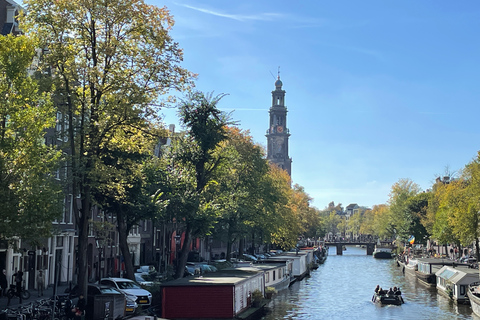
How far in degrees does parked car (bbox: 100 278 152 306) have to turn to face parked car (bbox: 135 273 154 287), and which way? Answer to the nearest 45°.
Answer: approximately 135° to its left

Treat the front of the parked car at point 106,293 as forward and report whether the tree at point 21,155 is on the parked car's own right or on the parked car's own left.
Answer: on the parked car's own right

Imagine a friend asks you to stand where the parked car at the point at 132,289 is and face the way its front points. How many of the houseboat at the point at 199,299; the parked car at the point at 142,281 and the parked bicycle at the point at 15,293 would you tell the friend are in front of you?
1

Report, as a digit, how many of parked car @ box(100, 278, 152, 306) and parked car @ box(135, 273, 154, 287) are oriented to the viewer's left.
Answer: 0

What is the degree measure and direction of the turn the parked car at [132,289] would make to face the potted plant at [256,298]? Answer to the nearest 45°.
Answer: approximately 90° to its left

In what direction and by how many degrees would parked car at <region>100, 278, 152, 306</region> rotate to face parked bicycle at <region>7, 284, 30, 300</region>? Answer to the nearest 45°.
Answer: approximately 135° to its right

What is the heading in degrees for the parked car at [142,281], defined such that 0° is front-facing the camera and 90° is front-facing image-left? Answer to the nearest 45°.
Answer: approximately 315°

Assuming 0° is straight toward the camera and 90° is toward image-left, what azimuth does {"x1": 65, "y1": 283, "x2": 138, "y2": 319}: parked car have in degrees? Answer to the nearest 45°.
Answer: approximately 315°
